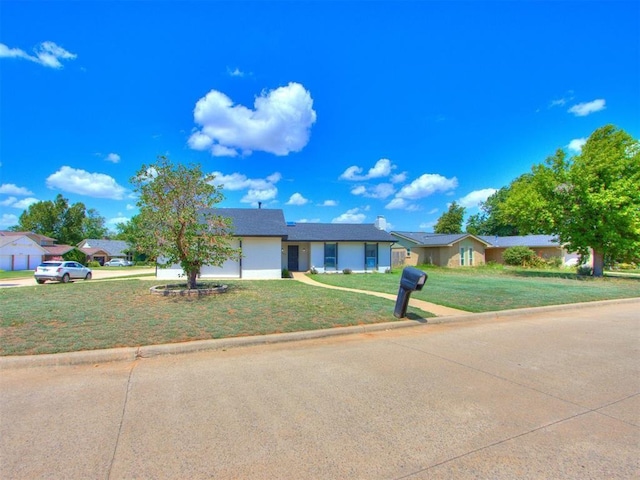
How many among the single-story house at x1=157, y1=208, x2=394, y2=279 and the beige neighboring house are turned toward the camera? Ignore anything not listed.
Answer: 2

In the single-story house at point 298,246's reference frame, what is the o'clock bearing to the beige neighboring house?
The beige neighboring house is roughly at 8 o'clock from the single-story house.

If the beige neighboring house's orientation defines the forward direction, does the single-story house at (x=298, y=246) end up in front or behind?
in front

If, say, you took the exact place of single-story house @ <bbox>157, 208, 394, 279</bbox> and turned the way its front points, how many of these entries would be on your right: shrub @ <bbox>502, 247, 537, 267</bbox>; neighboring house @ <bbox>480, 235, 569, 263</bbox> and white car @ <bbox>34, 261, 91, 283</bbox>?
1

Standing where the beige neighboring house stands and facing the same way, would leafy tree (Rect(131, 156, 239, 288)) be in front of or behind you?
in front

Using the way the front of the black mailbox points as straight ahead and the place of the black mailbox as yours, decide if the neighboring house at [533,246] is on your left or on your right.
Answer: on your left

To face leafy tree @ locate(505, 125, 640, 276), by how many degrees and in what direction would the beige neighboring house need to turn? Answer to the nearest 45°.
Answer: approximately 45° to its left

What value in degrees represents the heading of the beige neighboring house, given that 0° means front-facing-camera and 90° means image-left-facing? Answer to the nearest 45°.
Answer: approximately 0°

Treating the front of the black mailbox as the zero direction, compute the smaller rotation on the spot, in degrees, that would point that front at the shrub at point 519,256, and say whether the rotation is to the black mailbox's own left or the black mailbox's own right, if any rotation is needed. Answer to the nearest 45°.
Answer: approximately 135° to the black mailbox's own left

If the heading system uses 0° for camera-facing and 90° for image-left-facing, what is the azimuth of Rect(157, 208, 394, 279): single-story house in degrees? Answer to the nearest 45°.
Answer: approximately 0°

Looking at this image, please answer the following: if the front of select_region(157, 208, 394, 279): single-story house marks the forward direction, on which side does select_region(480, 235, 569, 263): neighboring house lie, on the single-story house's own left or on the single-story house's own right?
on the single-story house's own left
